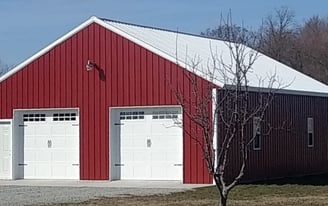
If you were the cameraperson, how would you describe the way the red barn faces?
facing the viewer and to the left of the viewer
